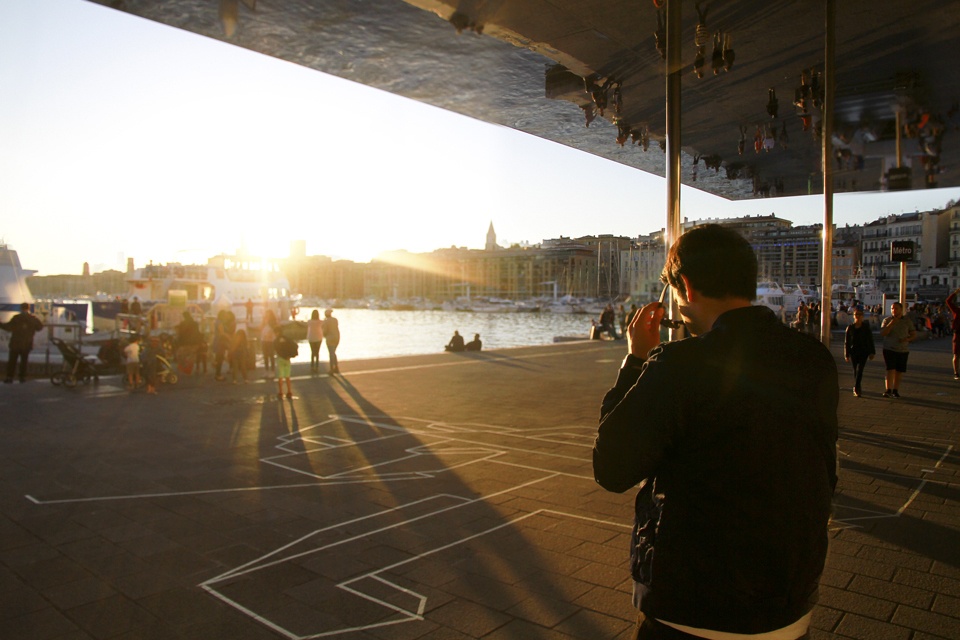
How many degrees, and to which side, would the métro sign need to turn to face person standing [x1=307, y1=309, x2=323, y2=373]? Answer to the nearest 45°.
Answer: approximately 90° to its right

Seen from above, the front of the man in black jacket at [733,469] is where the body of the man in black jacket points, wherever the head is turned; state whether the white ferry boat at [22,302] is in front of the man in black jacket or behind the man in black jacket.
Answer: in front

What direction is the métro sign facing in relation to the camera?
toward the camera

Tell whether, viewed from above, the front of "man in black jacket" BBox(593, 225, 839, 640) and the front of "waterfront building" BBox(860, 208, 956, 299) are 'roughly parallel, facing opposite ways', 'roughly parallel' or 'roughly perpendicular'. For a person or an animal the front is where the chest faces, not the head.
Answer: roughly perpendicular

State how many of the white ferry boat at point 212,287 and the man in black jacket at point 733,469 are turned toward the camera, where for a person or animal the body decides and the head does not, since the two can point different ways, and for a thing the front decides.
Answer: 0

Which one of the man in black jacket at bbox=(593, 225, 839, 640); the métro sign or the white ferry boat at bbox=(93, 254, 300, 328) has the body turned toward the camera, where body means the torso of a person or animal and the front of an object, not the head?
the métro sign

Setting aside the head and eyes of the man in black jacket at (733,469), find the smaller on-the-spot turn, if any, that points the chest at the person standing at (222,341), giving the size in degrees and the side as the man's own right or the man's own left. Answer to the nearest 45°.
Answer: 0° — they already face them

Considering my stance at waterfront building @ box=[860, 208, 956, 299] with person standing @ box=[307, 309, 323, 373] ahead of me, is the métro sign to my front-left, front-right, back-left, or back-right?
front-left

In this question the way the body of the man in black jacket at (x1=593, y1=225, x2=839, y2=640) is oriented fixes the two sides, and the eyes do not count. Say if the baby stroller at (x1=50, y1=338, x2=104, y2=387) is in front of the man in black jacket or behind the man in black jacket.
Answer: in front
